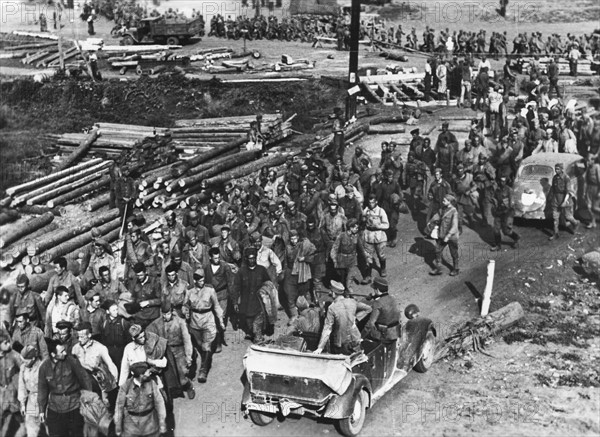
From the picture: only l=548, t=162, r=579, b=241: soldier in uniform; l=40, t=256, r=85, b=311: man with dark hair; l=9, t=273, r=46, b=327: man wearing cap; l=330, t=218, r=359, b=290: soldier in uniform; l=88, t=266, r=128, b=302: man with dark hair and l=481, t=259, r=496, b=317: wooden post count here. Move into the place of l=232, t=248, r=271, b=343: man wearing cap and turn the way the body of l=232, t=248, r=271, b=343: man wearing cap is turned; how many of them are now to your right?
3

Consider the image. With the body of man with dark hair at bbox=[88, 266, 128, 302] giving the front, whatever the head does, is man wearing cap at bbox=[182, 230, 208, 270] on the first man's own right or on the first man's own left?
on the first man's own left

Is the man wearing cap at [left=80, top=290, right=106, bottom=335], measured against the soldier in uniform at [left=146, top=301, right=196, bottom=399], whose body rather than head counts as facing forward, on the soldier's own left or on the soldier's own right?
on the soldier's own right

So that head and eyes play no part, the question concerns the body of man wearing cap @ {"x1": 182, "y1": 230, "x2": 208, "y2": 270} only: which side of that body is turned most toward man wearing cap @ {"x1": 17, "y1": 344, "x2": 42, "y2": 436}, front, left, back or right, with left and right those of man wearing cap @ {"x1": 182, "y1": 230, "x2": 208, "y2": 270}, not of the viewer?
front

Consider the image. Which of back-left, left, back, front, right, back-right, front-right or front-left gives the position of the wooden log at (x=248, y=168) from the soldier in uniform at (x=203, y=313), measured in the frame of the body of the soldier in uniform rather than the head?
back

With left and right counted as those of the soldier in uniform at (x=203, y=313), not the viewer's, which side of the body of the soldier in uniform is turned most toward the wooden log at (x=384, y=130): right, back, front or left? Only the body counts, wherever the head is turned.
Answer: back

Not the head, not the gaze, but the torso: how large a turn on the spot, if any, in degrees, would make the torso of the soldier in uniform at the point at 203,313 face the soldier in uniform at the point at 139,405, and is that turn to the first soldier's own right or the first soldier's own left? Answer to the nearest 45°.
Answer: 0° — they already face them

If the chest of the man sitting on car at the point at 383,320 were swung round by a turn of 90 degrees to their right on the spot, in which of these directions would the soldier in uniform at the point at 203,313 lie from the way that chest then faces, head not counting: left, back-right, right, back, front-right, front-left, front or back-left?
back-left
